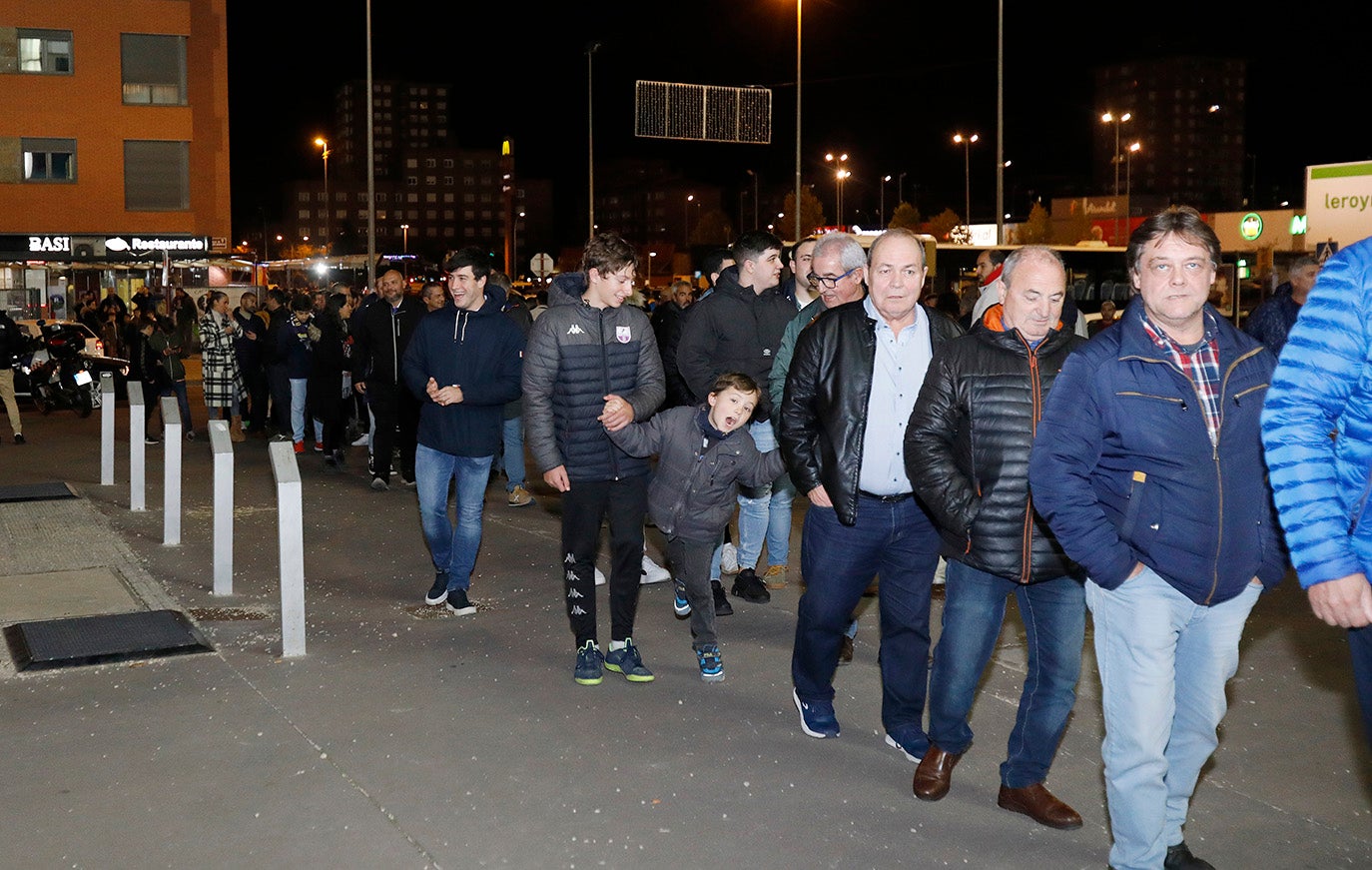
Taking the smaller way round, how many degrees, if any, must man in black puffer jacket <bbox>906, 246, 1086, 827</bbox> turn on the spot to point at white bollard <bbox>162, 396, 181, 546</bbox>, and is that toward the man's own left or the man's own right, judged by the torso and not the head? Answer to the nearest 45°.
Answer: approximately 180°

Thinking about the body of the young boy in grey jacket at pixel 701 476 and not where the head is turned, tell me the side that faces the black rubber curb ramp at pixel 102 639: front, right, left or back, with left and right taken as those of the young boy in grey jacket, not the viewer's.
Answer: right

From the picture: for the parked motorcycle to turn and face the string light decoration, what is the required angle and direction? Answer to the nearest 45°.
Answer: approximately 135° to its right

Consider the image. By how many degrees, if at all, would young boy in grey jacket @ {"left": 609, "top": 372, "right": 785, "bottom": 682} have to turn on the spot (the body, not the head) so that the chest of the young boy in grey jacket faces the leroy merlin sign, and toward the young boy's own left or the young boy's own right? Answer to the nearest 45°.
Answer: approximately 135° to the young boy's own left

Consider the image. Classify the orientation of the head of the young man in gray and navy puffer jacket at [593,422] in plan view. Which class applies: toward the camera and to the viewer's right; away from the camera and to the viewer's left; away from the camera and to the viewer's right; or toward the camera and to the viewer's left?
toward the camera and to the viewer's right

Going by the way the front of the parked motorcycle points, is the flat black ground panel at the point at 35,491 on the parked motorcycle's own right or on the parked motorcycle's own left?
on the parked motorcycle's own left

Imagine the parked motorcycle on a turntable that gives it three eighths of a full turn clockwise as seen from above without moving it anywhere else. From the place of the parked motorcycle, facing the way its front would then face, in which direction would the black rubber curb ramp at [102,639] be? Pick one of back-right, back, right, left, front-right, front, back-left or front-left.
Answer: right

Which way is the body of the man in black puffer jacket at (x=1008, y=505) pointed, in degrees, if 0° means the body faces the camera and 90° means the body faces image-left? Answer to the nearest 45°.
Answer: approximately 315°

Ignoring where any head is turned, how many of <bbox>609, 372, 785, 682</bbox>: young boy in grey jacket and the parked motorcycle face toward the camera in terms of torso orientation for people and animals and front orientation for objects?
1

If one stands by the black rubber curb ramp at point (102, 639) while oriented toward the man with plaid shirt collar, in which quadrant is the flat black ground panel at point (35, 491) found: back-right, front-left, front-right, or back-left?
back-left

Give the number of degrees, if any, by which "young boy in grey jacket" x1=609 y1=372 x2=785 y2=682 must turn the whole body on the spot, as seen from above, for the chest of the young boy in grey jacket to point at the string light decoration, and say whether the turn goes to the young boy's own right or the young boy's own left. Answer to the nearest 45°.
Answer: approximately 180°
